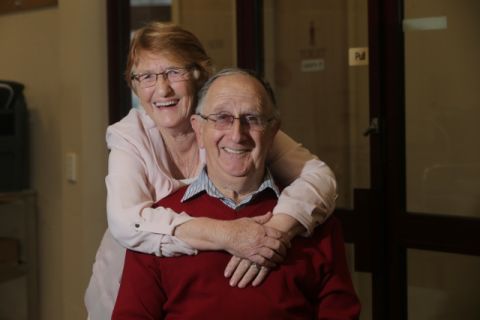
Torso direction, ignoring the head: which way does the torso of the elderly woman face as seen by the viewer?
toward the camera

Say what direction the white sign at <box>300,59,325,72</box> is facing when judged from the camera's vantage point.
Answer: facing the viewer

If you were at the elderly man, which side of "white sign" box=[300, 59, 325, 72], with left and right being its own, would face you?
front

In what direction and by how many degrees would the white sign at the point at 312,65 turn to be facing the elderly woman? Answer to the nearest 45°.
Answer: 0° — it already faces them

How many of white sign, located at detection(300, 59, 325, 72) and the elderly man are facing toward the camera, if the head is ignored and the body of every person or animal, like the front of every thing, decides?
2

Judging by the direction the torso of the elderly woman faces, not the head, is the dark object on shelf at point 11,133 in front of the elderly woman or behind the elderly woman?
behind

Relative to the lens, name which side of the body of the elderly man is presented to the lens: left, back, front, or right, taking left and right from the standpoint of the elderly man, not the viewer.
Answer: front

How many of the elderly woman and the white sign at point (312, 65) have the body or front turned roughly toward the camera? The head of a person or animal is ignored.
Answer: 2

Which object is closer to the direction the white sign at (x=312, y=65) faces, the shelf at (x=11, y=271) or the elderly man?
the elderly man
